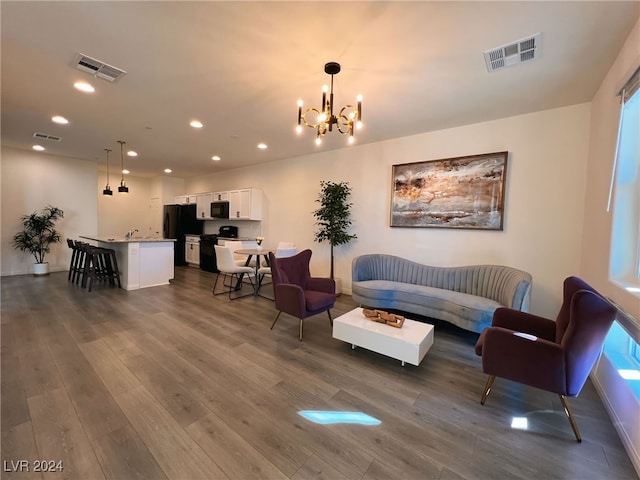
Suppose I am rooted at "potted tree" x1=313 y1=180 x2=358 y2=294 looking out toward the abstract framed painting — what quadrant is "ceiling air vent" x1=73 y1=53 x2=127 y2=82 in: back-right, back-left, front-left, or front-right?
back-right

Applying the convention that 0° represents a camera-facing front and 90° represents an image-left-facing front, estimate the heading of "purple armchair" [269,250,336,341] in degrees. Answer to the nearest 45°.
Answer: approximately 315°

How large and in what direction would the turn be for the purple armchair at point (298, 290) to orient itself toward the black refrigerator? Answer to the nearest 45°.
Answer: approximately 180°

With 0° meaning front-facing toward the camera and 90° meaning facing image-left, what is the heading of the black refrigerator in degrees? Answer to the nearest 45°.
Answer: approximately 45°

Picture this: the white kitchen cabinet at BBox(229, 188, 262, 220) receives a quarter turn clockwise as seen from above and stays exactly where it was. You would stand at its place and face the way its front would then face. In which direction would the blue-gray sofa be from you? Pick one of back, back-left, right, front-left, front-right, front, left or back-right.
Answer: back

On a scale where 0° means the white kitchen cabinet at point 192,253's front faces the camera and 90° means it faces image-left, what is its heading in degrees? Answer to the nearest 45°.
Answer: approximately 45°

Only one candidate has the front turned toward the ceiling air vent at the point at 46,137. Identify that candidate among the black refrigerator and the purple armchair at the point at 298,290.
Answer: the black refrigerator

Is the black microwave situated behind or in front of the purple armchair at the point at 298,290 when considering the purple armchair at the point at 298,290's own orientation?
behind

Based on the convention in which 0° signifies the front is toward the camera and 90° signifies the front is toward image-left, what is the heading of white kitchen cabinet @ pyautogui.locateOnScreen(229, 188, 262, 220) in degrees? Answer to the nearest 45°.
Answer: approximately 45°

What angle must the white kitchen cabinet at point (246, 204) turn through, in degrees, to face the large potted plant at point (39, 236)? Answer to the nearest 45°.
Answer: approximately 45° to its right
